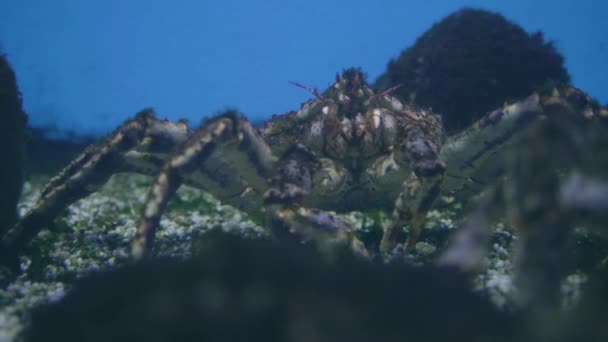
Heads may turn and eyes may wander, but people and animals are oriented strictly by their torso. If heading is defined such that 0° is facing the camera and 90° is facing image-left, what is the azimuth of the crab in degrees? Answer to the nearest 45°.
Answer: approximately 0°

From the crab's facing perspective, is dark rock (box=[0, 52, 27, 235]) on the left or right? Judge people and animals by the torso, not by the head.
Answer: on its right
